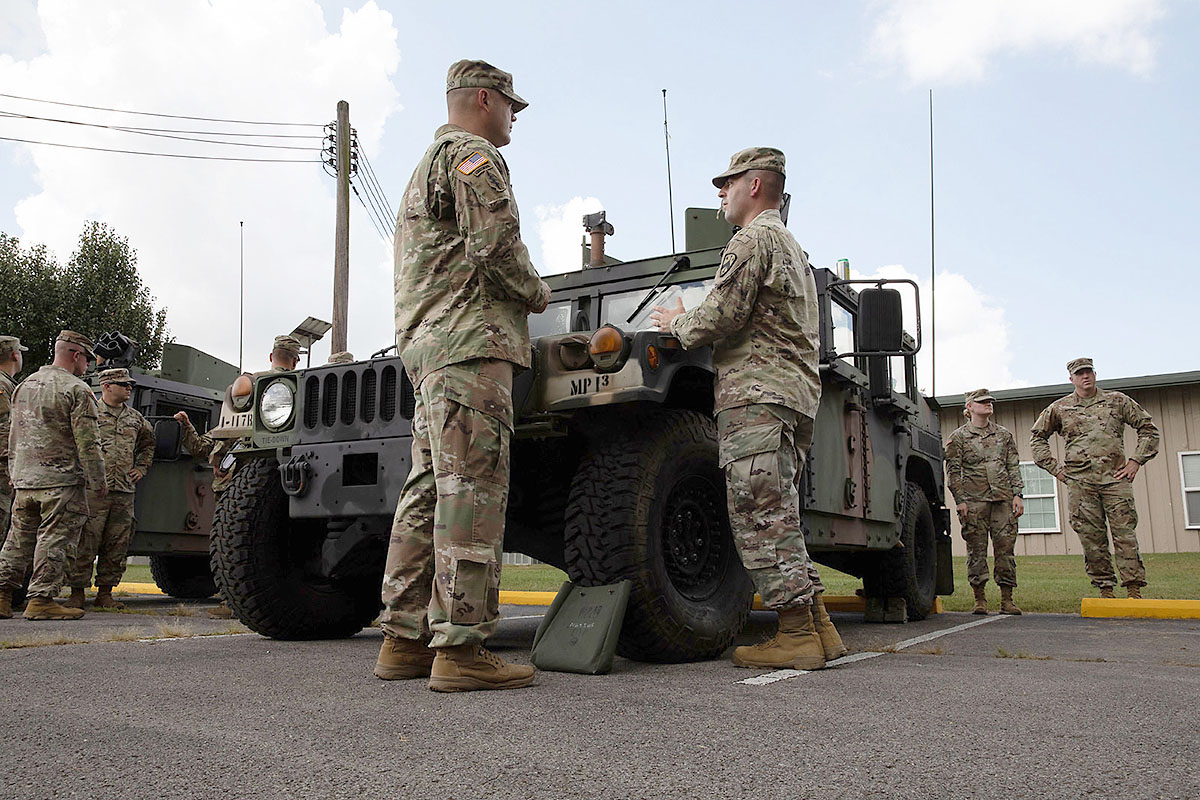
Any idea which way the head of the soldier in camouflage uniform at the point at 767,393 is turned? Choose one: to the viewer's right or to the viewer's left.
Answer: to the viewer's left

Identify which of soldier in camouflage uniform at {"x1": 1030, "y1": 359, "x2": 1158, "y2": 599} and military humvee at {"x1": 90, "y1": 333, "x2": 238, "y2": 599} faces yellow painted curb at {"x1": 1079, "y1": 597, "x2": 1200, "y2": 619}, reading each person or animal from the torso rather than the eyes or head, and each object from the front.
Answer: the soldier in camouflage uniform

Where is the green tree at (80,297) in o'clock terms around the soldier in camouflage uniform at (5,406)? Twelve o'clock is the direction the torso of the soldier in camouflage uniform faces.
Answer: The green tree is roughly at 9 o'clock from the soldier in camouflage uniform.

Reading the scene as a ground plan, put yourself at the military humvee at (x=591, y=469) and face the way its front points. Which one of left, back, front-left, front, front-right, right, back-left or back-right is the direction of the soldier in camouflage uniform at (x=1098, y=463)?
back

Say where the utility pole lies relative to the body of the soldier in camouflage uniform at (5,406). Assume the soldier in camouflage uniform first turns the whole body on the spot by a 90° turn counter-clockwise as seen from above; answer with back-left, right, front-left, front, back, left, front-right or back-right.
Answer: front-right

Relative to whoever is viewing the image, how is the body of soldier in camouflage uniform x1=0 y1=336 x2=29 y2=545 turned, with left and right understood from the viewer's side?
facing to the right of the viewer

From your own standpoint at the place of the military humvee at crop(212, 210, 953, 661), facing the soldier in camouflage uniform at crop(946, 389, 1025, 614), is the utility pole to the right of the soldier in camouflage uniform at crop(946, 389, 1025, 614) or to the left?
left

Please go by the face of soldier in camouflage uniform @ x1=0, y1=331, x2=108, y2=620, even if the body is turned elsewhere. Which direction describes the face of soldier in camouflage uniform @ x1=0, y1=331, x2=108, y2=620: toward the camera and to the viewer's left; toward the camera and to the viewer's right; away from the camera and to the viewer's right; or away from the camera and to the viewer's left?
away from the camera and to the viewer's right

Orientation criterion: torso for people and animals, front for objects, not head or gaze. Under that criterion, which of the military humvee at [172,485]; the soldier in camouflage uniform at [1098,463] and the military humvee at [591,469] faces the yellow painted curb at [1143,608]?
the soldier in camouflage uniform

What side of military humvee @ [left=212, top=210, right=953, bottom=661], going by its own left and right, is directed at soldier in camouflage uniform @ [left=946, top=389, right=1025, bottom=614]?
back

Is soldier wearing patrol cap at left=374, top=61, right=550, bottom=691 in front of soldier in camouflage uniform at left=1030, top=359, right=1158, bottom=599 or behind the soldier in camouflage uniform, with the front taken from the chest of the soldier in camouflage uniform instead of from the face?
in front

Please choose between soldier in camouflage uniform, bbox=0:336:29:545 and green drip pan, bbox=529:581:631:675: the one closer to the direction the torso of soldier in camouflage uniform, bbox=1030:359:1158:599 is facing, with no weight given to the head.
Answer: the green drip pan

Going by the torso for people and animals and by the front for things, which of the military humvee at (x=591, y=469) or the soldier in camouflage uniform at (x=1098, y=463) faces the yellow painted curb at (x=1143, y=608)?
the soldier in camouflage uniform
